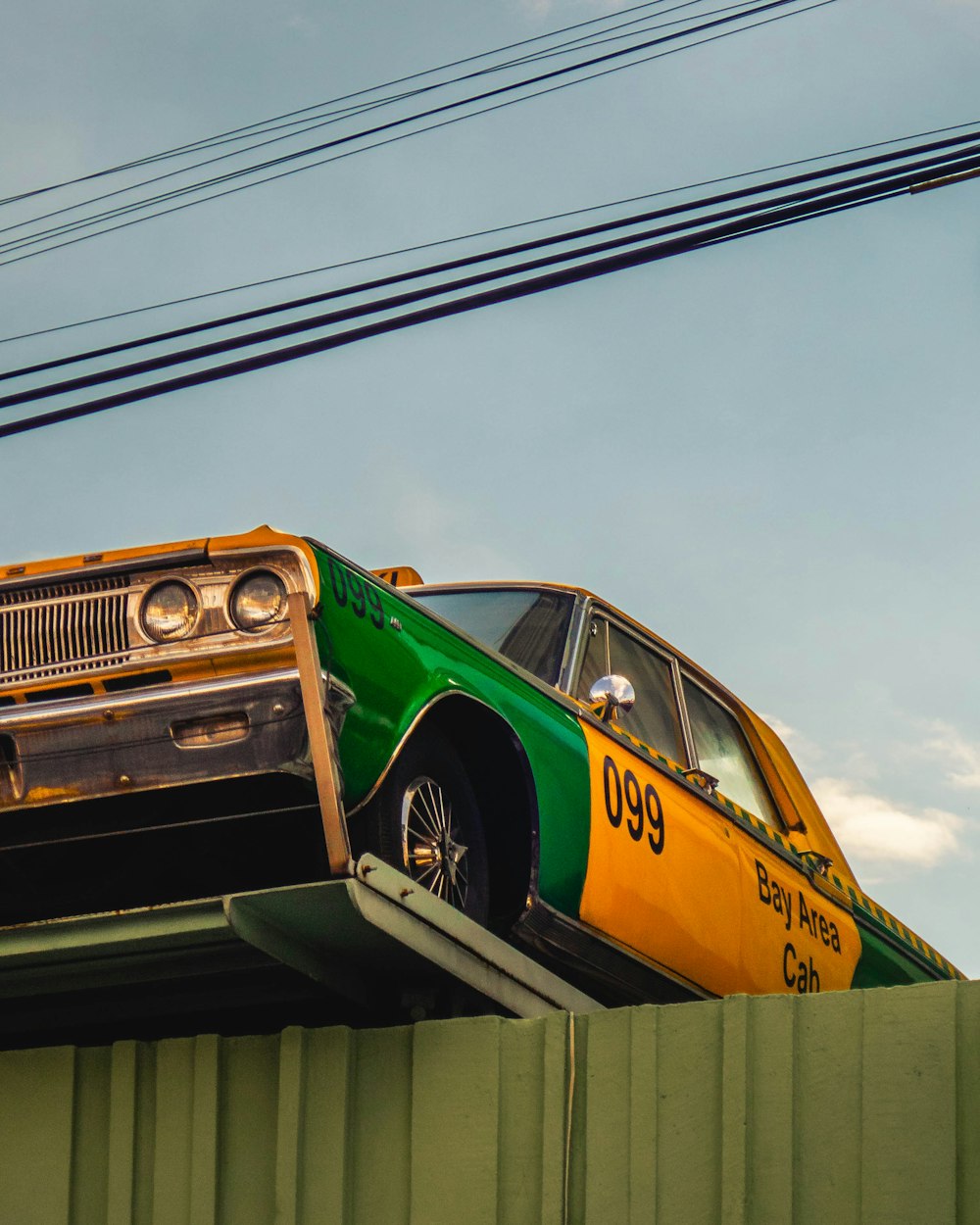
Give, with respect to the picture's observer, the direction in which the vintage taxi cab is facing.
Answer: facing the viewer and to the left of the viewer
